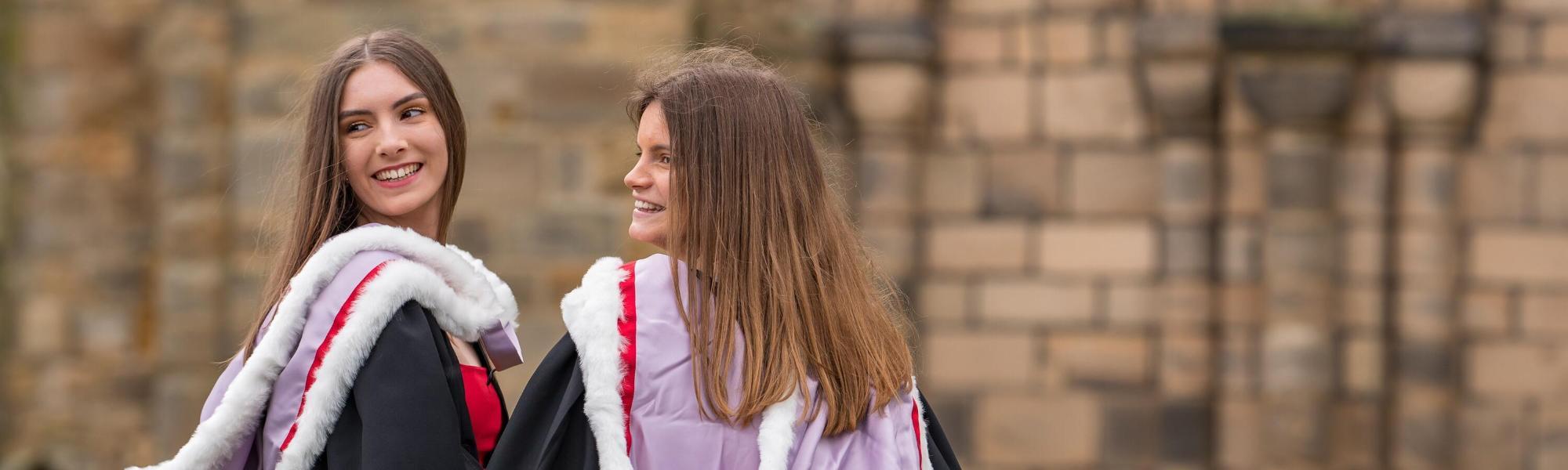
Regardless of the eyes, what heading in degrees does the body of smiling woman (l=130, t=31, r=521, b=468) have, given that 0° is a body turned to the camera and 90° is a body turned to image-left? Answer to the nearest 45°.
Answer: approximately 270°

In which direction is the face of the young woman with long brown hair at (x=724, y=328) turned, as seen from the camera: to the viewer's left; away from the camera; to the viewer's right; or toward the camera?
to the viewer's left

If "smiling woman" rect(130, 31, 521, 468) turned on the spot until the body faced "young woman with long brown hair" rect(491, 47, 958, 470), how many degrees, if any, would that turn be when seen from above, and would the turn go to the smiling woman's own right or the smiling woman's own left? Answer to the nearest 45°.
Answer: approximately 45° to the smiling woman's own right
